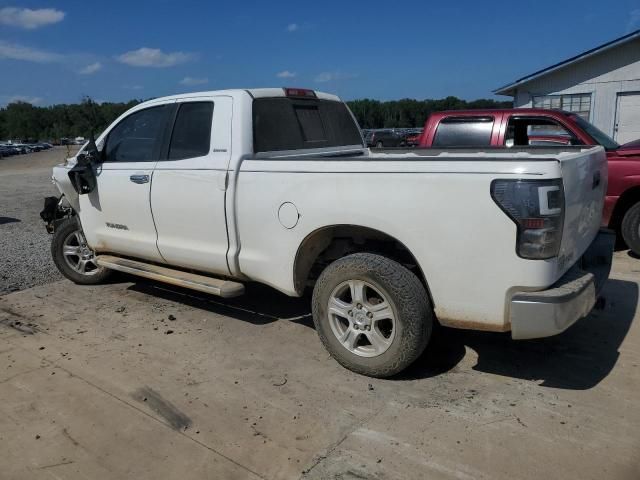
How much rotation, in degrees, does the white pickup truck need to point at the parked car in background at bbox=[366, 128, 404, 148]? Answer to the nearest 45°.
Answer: approximately 45° to its right

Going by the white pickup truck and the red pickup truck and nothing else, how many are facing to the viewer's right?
1

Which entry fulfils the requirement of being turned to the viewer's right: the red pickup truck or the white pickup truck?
the red pickup truck

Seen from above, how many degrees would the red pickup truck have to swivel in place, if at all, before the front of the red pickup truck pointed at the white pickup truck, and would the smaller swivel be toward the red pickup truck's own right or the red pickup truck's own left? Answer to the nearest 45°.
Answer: approximately 90° to the red pickup truck's own right

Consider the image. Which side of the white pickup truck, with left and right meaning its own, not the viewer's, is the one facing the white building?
right

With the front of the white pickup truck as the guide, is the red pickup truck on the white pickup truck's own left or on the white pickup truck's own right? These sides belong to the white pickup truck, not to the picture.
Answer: on the white pickup truck's own right

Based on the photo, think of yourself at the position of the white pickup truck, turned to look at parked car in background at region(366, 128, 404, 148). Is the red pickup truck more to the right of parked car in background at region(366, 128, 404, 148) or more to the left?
right

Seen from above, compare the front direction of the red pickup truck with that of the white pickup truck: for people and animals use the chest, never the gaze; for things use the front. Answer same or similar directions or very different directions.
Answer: very different directions

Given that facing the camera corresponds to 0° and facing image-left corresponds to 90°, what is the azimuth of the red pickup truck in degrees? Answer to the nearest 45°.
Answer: approximately 270°

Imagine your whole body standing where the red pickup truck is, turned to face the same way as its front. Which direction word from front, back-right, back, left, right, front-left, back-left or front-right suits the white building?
left

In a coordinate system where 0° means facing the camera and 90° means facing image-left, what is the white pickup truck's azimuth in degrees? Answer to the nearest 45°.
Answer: approximately 135°
